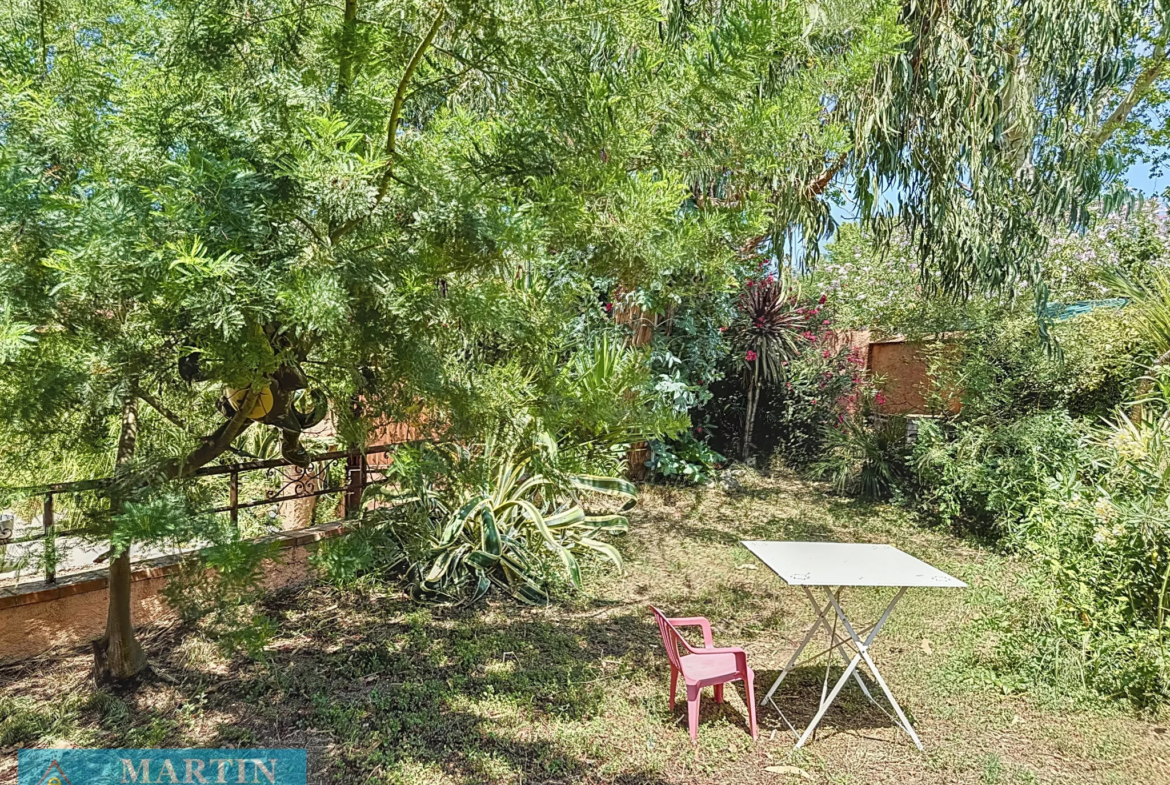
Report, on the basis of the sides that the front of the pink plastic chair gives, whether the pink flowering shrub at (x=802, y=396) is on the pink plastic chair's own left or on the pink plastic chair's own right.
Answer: on the pink plastic chair's own left

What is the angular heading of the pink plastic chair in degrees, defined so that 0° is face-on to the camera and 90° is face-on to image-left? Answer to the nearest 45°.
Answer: approximately 270°

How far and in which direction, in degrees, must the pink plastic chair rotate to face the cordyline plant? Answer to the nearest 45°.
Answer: approximately 90° to its left

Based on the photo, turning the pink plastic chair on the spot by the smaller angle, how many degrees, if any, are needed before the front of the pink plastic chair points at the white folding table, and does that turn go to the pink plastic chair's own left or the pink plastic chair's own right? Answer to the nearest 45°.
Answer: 0° — it already faces it

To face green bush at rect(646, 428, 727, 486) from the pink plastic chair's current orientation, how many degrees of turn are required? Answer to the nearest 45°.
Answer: approximately 90° to its left

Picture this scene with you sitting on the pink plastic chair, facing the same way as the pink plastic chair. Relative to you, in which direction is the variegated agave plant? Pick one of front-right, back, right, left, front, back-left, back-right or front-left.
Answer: back-left

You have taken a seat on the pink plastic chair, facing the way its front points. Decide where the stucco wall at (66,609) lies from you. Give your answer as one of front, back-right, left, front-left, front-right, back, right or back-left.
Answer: back

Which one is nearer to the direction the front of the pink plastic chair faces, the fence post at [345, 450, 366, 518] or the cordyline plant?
the cordyline plant

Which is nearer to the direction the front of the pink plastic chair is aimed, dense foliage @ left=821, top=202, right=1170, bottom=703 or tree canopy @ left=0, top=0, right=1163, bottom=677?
the dense foliage

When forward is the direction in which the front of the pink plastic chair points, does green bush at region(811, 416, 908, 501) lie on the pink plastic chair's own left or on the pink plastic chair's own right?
on the pink plastic chair's own left

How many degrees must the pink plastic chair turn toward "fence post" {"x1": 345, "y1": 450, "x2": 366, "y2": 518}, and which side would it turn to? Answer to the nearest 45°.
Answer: approximately 135° to its left
